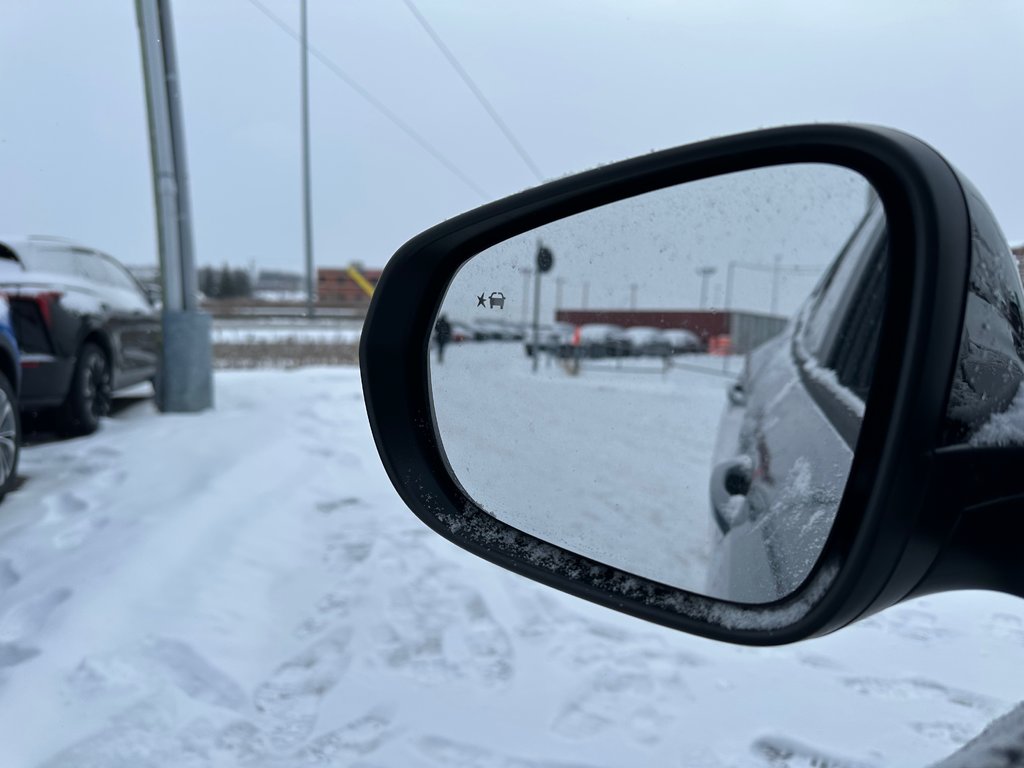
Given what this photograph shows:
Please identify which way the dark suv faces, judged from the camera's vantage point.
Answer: facing away from the viewer and to the right of the viewer

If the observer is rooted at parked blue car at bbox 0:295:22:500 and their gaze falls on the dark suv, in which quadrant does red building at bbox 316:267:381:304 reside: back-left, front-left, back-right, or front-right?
front-right

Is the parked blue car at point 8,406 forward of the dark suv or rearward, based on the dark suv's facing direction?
rearward

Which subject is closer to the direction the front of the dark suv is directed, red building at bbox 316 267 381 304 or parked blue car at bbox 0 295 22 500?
the red building

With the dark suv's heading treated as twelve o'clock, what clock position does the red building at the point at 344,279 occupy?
The red building is roughly at 1 o'clock from the dark suv.

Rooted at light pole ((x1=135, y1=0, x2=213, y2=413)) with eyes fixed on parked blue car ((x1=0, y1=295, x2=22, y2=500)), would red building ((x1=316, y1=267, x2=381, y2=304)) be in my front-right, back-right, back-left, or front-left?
back-right
